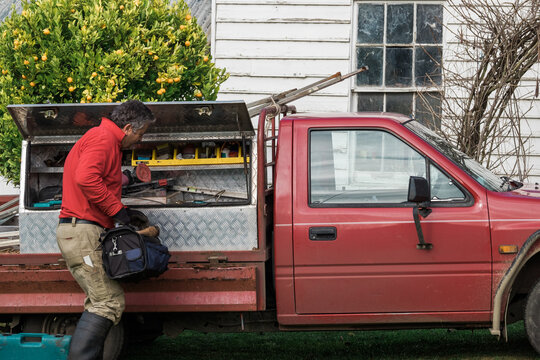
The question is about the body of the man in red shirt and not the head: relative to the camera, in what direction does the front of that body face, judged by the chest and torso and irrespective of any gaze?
to the viewer's right

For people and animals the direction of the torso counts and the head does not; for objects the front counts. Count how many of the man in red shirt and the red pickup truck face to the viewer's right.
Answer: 2

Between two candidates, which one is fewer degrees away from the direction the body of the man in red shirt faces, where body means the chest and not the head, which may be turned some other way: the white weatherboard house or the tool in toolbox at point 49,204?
the white weatherboard house

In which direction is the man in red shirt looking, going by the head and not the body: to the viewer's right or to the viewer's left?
to the viewer's right

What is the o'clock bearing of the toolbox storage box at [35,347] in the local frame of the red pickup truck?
The toolbox storage box is roughly at 6 o'clock from the red pickup truck.

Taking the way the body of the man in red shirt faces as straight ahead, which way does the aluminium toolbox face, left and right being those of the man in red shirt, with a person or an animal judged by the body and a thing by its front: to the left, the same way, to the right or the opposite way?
to the right

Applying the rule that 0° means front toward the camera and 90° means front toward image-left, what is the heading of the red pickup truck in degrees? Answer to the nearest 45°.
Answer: approximately 270°
